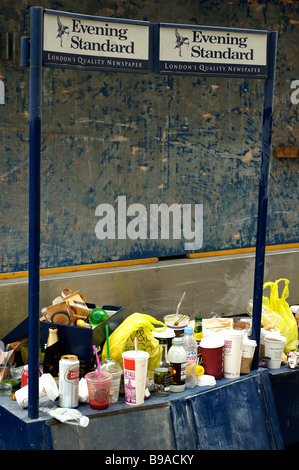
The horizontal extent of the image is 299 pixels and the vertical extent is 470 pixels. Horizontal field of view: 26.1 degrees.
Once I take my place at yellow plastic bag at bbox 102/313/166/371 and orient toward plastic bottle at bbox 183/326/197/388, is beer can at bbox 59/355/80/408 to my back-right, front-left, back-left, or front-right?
back-right

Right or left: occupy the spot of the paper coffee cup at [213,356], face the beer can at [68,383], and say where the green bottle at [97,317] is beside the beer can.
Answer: right

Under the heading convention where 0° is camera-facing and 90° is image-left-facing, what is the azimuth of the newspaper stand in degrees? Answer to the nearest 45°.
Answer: approximately 315°
